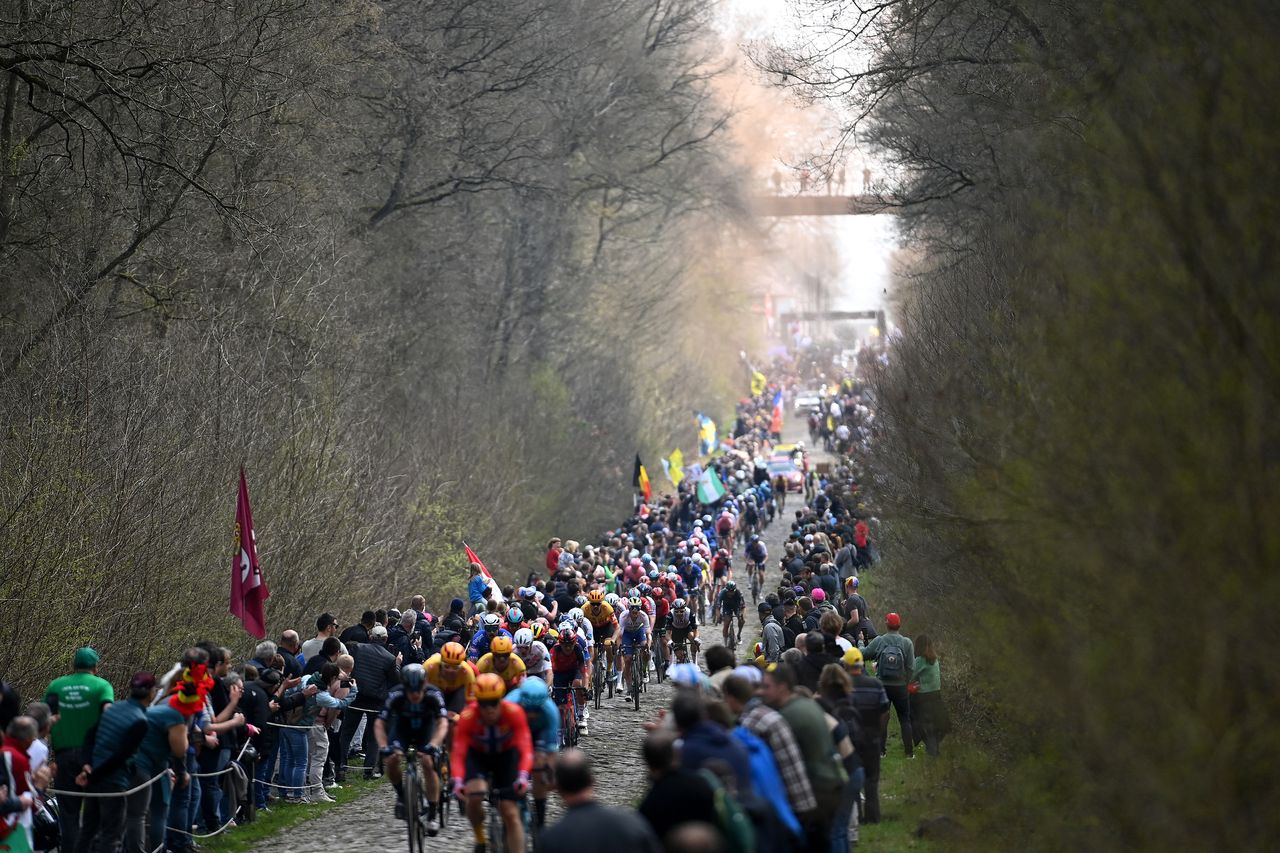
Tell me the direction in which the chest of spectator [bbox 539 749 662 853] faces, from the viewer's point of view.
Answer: away from the camera

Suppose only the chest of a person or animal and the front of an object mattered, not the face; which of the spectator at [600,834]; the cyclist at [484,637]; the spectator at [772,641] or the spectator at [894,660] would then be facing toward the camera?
the cyclist

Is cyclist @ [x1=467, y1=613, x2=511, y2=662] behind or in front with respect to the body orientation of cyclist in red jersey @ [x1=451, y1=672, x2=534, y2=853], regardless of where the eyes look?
behind

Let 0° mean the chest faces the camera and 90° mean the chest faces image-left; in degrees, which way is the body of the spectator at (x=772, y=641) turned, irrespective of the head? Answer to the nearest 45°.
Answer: approximately 90°

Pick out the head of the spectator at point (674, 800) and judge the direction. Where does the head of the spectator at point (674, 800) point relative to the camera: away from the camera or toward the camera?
away from the camera

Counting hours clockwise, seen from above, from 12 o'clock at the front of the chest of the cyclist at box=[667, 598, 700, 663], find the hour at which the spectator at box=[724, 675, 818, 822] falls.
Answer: The spectator is roughly at 12 o'clock from the cyclist.

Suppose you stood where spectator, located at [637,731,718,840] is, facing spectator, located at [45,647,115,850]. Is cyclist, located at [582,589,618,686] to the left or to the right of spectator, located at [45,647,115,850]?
right

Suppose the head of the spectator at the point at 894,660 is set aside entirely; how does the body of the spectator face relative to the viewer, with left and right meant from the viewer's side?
facing away from the viewer

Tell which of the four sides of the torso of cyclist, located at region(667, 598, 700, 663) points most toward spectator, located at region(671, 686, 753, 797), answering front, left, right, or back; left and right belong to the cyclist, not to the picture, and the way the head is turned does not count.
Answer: front
